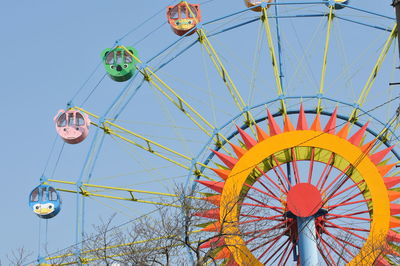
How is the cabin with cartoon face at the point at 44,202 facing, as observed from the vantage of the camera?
facing the viewer

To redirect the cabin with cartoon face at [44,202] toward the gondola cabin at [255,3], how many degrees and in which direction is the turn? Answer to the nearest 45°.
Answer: approximately 45° to its left
